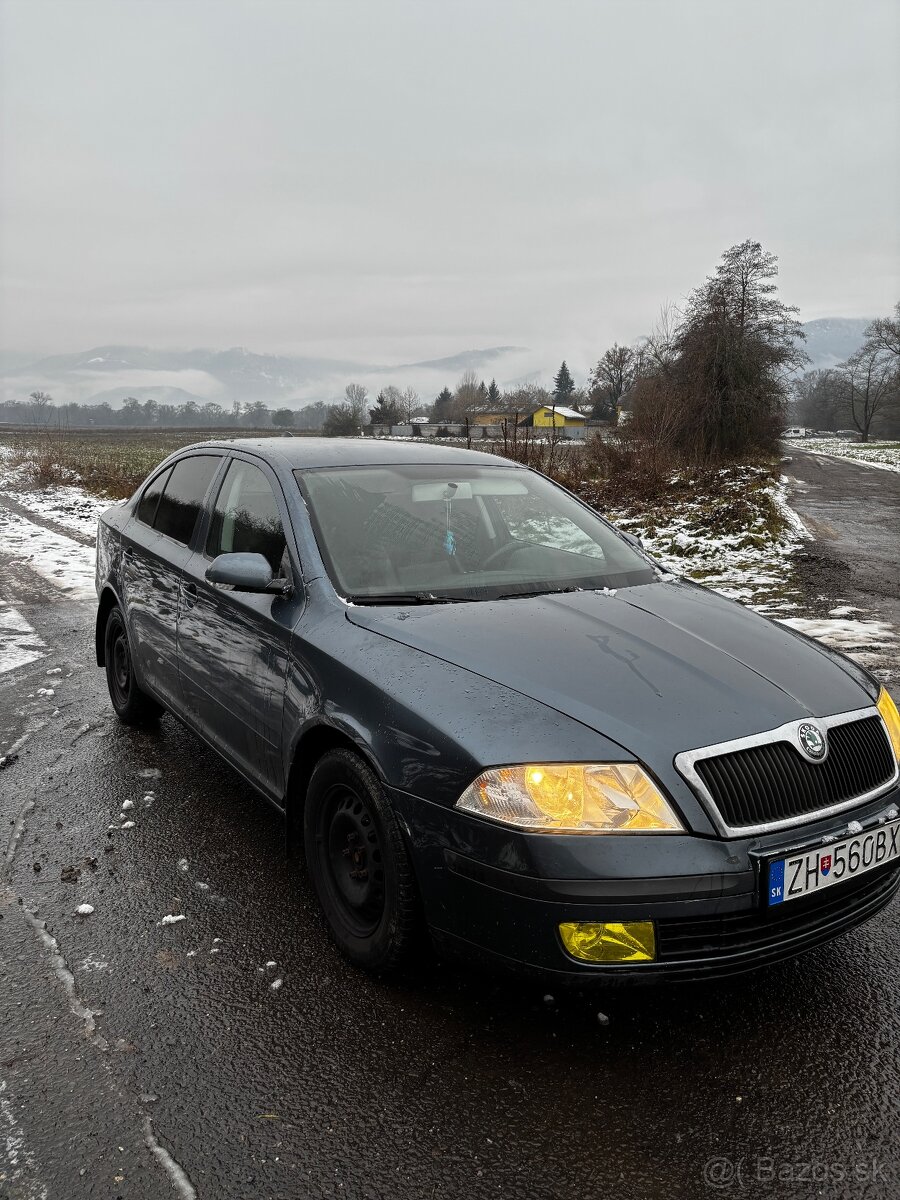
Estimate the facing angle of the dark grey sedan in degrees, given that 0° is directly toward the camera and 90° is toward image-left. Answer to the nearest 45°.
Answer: approximately 315°
